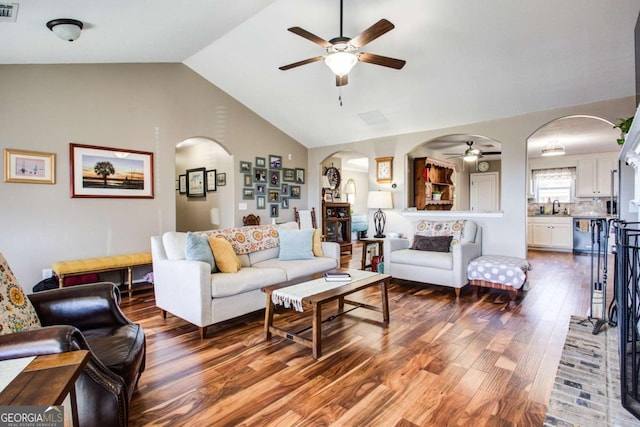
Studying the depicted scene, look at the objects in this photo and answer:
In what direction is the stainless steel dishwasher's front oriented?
toward the camera

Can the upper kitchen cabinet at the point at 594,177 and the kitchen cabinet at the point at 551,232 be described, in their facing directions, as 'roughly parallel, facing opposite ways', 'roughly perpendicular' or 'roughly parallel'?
roughly parallel

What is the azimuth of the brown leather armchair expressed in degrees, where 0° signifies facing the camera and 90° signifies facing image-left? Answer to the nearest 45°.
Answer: approximately 270°

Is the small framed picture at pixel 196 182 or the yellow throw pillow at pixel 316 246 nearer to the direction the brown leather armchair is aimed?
the yellow throw pillow

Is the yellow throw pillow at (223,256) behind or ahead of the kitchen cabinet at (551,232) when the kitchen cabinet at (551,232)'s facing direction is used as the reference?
ahead

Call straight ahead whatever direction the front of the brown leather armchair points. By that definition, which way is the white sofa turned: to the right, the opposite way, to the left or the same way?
to the right

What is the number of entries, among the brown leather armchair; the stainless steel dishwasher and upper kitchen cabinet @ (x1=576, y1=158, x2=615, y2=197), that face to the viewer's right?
1

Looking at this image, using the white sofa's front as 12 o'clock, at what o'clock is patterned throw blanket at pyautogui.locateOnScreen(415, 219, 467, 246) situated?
The patterned throw blanket is roughly at 10 o'clock from the white sofa.

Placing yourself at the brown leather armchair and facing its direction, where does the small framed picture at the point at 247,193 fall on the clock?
The small framed picture is roughly at 10 o'clock from the brown leather armchair.

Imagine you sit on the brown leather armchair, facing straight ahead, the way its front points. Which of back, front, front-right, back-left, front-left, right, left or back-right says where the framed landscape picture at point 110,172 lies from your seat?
left

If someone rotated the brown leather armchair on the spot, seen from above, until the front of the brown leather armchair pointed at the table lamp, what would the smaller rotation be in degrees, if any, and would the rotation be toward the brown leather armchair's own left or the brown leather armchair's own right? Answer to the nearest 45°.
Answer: approximately 45° to the brown leather armchair's own left

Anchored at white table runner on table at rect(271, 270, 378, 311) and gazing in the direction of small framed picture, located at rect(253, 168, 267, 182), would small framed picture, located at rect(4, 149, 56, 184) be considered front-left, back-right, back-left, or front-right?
front-left

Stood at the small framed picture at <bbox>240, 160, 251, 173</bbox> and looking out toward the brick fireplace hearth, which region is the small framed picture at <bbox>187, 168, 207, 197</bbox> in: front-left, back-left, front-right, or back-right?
back-right

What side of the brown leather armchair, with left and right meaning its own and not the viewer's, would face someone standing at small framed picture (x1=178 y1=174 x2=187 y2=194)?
left

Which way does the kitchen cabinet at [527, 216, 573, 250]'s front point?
toward the camera

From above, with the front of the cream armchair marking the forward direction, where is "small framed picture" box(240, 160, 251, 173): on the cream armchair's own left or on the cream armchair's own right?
on the cream armchair's own right

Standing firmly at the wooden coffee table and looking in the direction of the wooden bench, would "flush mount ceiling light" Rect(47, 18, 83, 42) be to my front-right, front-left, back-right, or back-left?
front-left

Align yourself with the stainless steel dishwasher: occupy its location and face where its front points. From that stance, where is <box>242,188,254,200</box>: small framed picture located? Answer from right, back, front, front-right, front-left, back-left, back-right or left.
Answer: front-right

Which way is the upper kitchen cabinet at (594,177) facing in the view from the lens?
facing the viewer
